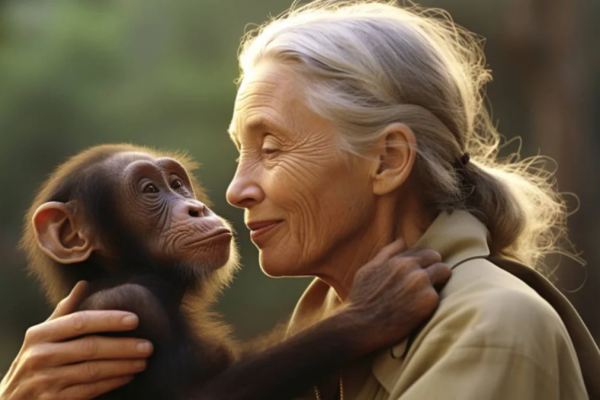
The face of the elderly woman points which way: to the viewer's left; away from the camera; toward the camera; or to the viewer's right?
to the viewer's left

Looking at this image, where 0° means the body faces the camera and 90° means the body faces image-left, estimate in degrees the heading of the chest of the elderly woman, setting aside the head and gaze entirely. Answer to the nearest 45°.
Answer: approximately 90°
